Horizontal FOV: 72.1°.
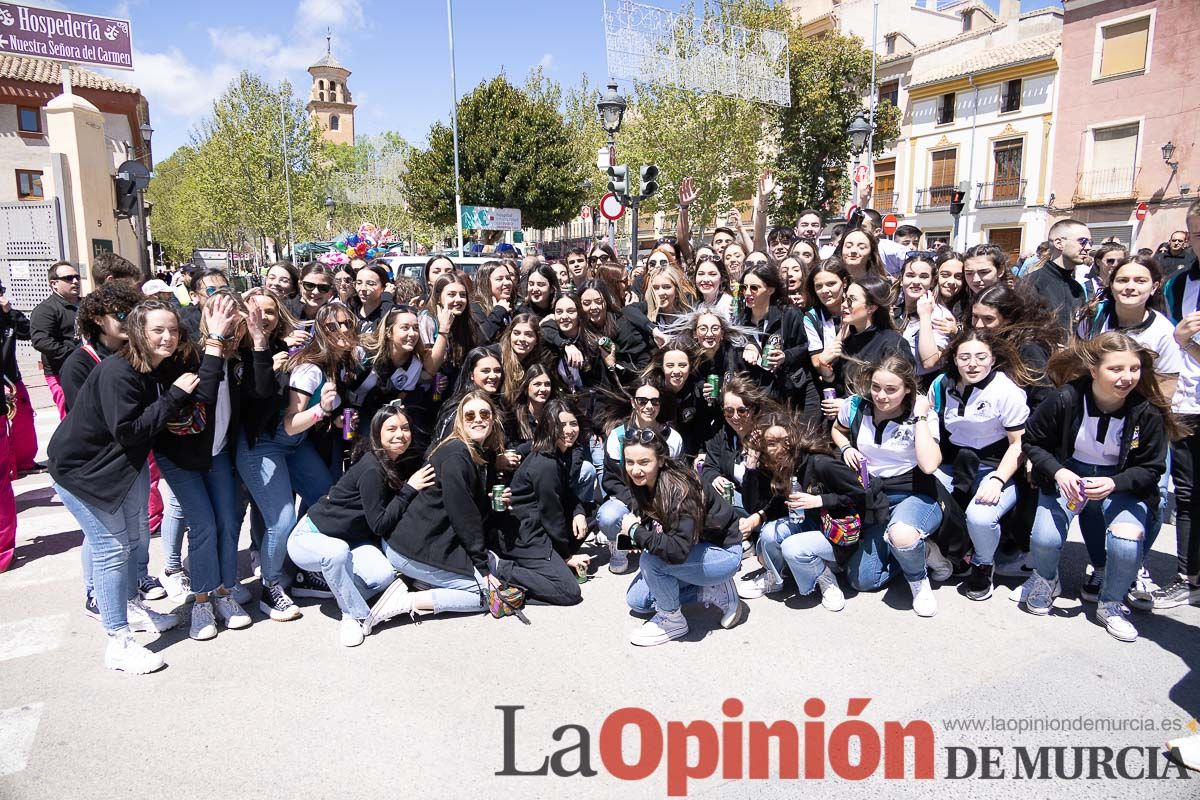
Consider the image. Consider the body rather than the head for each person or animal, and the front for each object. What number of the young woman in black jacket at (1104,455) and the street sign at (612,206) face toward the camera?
2

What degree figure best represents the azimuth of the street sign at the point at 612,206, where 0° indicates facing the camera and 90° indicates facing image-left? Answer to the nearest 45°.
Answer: approximately 0°

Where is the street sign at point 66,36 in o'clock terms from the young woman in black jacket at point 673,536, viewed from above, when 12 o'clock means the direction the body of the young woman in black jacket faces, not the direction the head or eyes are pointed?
The street sign is roughly at 3 o'clock from the young woman in black jacket.

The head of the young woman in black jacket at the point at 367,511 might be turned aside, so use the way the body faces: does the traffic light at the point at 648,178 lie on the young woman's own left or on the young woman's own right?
on the young woman's own left

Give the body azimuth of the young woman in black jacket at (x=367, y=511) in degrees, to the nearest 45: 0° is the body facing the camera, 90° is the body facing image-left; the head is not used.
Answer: approximately 315°

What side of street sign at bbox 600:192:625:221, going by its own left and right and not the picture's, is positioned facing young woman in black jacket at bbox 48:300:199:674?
front

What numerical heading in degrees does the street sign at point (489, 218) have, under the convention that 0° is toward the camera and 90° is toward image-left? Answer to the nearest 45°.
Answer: approximately 0°
